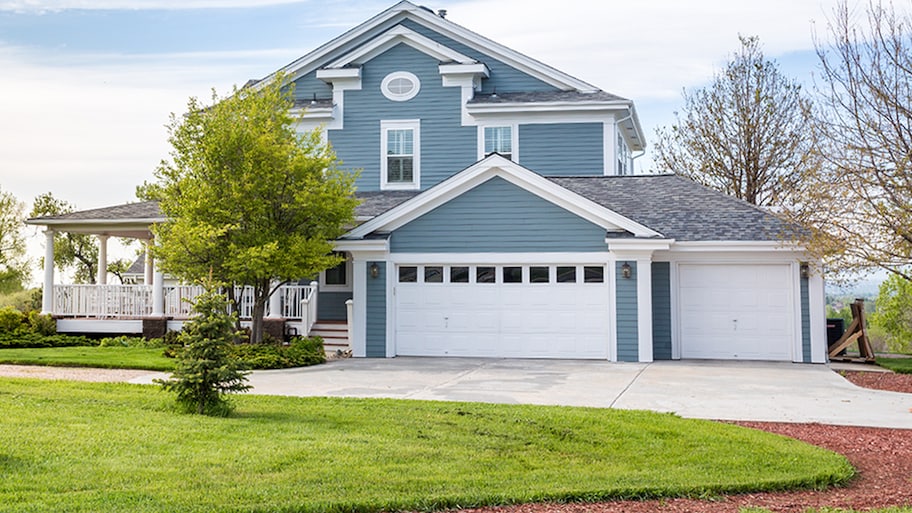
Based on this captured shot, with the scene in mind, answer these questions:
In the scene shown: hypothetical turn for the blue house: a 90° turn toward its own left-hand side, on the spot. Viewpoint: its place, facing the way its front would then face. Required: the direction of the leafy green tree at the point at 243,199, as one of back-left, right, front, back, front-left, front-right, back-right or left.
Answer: back

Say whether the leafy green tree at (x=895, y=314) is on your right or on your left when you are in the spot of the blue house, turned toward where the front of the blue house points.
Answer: on your left

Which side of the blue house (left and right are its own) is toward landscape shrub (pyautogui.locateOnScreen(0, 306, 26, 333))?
right

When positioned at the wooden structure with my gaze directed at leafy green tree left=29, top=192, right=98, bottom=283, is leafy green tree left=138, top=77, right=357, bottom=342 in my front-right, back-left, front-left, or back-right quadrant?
front-left

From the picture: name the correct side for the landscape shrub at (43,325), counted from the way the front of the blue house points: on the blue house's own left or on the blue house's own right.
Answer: on the blue house's own right

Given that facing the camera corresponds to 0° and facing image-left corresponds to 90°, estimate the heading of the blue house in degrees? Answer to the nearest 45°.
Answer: approximately 0°

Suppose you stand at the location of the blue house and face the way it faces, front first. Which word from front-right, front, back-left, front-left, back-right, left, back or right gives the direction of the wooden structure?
left

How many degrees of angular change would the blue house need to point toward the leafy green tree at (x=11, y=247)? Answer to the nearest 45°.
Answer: approximately 135° to its right

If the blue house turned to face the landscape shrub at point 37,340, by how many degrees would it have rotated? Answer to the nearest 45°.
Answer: approximately 90° to its right

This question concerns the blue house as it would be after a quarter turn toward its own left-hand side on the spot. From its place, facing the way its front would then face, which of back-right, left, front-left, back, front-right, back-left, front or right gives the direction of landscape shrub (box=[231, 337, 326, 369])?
back

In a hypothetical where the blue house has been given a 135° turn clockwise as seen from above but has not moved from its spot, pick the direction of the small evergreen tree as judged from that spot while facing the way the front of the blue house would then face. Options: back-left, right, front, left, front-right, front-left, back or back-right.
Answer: left

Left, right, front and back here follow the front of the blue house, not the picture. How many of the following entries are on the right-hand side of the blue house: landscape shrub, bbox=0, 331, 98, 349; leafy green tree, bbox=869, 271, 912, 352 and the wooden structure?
1
